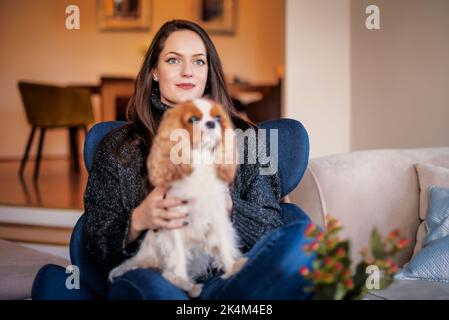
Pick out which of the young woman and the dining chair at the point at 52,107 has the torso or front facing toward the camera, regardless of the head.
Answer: the young woman

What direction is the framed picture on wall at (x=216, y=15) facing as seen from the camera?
toward the camera

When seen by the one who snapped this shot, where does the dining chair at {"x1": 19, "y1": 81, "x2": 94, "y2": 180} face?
facing away from the viewer and to the right of the viewer

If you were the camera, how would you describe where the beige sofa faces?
facing the viewer

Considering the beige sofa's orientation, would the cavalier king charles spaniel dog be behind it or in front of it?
in front

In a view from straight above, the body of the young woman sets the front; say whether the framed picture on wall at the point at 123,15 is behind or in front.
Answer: behind

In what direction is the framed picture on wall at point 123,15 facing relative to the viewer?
toward the camera

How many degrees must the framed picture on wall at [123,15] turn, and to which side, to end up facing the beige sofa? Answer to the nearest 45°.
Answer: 0° — it already faces it

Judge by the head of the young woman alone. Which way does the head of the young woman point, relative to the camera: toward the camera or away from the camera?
toward the camera

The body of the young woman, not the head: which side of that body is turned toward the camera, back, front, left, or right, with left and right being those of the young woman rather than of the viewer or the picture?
front
